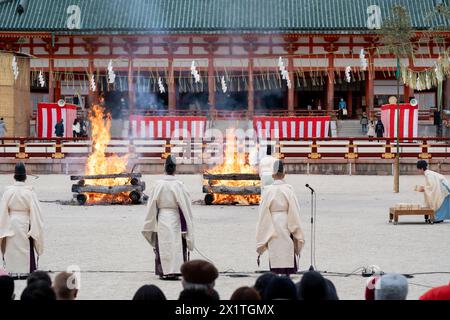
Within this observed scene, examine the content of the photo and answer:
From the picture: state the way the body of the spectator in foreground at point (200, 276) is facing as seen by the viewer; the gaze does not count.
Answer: away from the camera

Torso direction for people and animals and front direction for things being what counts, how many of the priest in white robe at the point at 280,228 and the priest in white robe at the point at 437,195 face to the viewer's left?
1

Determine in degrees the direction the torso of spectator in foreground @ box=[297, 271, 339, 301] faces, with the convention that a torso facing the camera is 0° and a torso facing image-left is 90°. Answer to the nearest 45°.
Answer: approximately 180°

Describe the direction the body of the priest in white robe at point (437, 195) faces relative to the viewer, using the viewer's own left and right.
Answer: facing to the left of the viewer

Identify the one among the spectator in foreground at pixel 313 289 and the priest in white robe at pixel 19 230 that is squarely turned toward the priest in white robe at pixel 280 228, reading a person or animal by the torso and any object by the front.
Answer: the spectator in foreground

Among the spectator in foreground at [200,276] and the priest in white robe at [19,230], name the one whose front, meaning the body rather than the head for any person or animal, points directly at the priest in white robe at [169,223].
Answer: the spectator in foreground

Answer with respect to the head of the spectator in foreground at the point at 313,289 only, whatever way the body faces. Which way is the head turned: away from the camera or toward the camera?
away from the camera

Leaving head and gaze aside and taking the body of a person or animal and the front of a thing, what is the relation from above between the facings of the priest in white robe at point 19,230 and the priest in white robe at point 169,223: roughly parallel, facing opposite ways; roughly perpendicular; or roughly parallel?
roughly parallel

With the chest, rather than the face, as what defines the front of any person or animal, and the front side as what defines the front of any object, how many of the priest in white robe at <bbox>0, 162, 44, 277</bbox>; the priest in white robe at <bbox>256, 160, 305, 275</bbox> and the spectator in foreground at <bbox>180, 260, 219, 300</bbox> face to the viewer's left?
0
